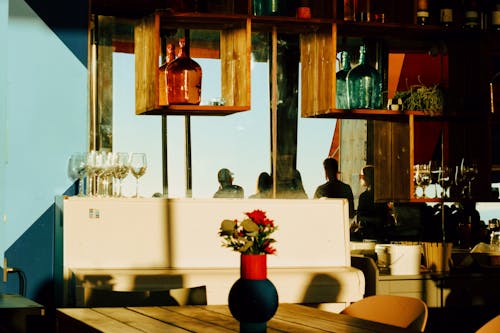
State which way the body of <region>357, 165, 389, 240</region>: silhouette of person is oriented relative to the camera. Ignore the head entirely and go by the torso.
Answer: to the viewer's left

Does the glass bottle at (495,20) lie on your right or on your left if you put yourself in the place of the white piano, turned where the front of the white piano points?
on your left

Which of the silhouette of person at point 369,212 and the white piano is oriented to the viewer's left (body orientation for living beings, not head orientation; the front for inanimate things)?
the silhouette of person

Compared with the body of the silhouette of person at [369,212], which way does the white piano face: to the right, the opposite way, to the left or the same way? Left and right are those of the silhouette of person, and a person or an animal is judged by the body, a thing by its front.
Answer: to the left

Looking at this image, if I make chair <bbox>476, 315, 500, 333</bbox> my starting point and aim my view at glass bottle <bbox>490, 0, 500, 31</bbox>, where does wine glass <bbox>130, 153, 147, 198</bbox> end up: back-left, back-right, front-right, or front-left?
front-left

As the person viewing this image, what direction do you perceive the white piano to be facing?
facing the viewer

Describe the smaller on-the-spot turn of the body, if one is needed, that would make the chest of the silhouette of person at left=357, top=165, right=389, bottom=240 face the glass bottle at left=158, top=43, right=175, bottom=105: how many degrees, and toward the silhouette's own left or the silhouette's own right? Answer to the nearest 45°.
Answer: approximately 45° to the silhouette's own left

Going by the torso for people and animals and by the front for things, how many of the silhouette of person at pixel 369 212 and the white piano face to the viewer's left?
1

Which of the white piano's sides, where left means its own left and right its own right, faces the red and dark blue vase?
front

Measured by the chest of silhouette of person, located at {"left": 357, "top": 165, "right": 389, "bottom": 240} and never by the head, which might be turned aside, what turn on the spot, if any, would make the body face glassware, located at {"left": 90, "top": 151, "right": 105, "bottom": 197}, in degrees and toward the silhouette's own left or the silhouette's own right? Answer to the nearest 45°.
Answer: approximately 45° to the silhouette's own left
